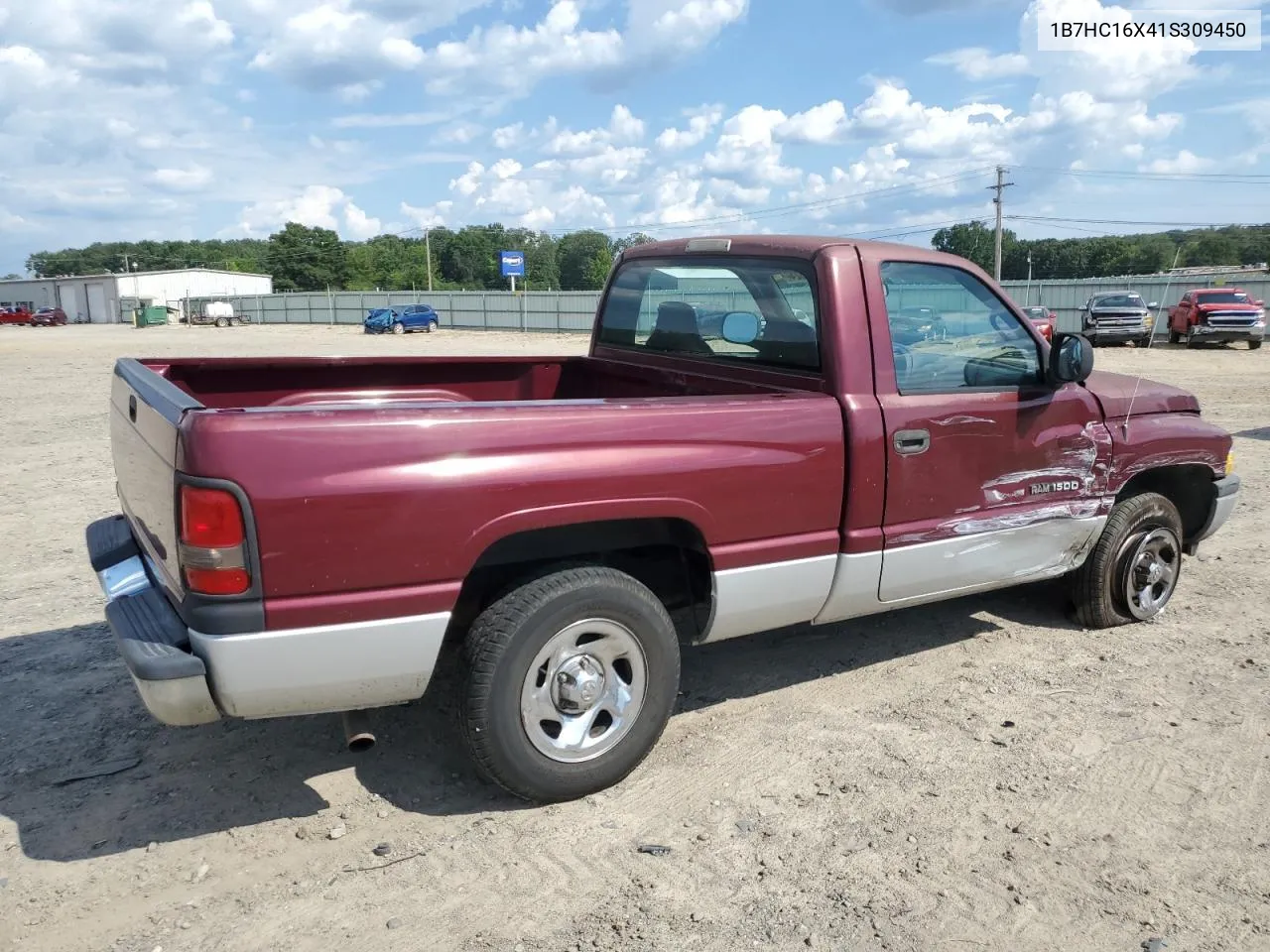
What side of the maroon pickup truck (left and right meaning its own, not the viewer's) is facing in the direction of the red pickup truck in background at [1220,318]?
front

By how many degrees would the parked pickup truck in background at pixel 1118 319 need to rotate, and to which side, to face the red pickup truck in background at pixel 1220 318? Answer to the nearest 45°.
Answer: approximately 90° to its left

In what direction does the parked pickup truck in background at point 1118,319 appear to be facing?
toward the camera

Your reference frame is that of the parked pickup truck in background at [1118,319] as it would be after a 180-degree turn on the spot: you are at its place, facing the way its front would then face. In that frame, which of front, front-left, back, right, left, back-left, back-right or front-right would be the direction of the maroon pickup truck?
back

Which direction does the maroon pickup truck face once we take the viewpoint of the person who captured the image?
facing away from the viewer and to the right of the viewer
